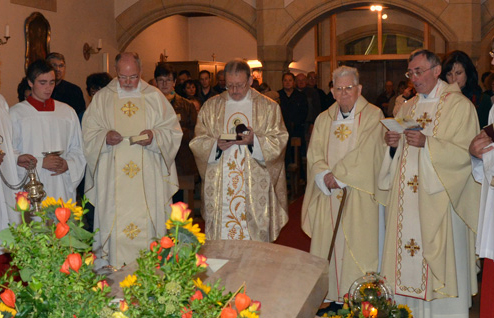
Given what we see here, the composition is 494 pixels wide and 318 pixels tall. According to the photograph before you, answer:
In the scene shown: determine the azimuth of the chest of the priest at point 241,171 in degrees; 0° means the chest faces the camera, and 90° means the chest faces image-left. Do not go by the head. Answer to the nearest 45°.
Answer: approximately 0°

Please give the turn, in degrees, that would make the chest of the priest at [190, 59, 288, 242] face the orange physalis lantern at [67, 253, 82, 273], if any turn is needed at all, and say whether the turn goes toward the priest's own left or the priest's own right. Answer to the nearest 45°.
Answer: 0° — they already face it

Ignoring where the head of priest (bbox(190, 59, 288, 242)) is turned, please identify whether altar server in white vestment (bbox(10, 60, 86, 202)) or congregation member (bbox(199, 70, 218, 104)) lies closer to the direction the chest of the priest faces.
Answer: the altar server in white vestment

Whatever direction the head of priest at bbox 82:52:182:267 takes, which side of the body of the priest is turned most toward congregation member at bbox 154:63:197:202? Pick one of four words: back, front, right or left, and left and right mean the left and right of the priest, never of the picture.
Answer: back

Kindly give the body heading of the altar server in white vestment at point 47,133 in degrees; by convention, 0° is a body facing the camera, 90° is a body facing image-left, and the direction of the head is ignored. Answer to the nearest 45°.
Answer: approximately 315°

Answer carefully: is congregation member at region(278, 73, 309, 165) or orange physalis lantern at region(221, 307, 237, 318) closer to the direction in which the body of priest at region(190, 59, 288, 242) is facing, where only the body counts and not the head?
the orange physalis lantern

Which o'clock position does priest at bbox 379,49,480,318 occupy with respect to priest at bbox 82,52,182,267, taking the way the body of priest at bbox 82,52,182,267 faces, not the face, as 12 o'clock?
priest at bbox 379,49,480,318 is roughly at 10 o'clock from priest at bbox 82,52,182,267.

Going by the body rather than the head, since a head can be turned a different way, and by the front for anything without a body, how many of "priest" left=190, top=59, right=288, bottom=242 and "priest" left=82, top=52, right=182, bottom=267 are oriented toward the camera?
2
